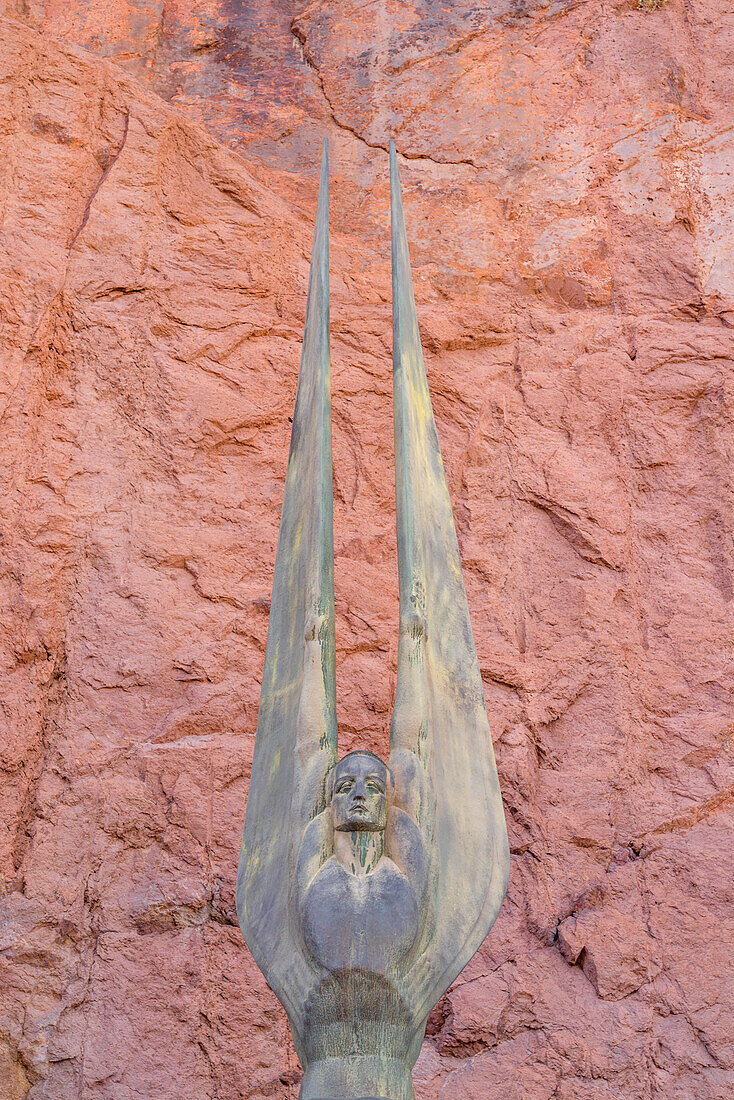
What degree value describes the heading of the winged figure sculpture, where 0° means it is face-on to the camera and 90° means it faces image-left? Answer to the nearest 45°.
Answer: approximately 0°
